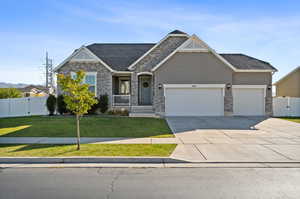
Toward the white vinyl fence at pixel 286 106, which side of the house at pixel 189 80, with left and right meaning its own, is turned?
left

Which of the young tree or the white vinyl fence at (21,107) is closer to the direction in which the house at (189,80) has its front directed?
the young tree

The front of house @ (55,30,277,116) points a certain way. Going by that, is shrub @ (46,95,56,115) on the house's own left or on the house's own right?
on the house's own right

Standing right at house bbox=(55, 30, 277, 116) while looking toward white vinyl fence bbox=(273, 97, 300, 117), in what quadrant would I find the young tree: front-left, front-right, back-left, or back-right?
back-right

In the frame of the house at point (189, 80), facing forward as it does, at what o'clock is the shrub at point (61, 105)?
The shrub is roughly at 3 o'clock from the house.

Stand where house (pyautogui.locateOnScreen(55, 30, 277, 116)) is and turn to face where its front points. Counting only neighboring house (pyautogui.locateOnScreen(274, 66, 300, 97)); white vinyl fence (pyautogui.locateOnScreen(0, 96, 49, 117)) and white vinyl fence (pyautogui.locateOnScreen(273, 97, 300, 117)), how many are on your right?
1

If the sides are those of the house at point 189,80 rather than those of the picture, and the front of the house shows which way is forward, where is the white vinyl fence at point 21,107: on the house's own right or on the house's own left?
on the house's own right

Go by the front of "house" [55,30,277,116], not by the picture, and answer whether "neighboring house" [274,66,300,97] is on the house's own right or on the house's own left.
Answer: on the house's own left

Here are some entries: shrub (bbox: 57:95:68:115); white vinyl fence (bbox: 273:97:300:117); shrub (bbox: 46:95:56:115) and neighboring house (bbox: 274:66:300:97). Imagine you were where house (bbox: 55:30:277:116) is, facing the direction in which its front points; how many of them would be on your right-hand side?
2

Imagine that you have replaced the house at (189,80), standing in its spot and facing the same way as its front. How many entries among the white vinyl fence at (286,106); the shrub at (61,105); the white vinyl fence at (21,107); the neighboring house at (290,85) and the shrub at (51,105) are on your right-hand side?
3

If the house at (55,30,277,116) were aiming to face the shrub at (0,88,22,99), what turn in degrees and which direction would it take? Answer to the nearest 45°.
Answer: approximately 90° to its right

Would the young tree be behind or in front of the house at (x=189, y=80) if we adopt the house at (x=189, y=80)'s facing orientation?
in front
